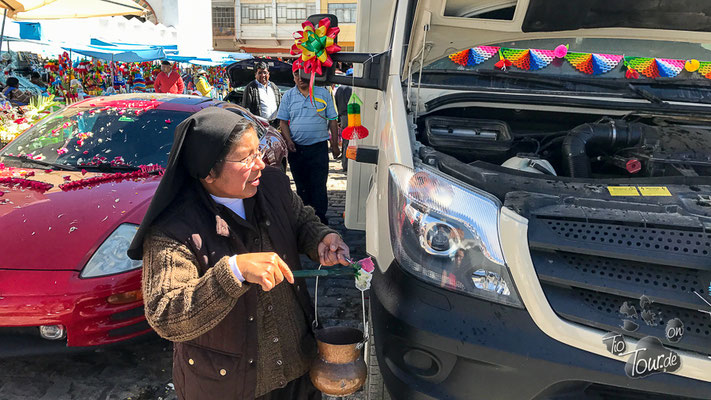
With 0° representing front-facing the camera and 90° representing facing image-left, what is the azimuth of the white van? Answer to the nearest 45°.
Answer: approximately 0°

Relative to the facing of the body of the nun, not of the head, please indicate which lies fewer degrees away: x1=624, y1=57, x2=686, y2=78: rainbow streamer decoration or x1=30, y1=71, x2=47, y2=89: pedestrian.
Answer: the rainbow streamer decoration

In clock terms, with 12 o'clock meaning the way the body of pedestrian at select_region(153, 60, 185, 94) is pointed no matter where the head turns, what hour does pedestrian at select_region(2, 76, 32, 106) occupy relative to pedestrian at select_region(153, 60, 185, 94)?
pedestrian at select_region(2, 76, 32, 106) is roughly at 2 o'clock from pedestrian at select_region(153, 60, 185, 94).

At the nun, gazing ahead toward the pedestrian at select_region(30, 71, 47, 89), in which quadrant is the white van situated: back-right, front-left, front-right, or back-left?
front-right

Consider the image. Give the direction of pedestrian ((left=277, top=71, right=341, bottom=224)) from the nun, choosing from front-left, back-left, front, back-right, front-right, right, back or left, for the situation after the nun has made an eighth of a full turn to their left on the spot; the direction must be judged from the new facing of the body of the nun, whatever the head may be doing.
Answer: left

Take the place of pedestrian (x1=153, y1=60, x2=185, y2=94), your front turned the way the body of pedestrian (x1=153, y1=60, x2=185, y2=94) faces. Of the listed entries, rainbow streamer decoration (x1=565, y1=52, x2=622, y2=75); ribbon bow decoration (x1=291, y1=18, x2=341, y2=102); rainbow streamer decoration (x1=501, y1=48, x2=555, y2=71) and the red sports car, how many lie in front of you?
4

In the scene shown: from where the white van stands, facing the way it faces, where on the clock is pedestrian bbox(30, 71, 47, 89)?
The pedestrian is roughly at 4 o'clock from the white van.

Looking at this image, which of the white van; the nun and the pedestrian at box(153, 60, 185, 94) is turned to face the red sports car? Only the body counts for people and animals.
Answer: the pedestrian

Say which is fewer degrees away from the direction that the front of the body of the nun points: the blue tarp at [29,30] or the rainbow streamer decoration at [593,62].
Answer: the rainbow streamer decoration

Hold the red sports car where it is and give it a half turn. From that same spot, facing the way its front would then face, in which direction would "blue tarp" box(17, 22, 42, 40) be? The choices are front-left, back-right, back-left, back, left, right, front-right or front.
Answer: front-left

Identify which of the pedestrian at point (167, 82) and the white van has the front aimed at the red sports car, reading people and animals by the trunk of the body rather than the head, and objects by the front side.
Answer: the pedestrian

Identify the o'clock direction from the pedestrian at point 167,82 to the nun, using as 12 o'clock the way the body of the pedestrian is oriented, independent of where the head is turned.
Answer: The nun is roughly at 12 o'clock from the pedestrian.

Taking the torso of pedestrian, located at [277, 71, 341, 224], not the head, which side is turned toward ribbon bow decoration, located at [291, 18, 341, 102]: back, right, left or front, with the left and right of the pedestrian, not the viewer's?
front
